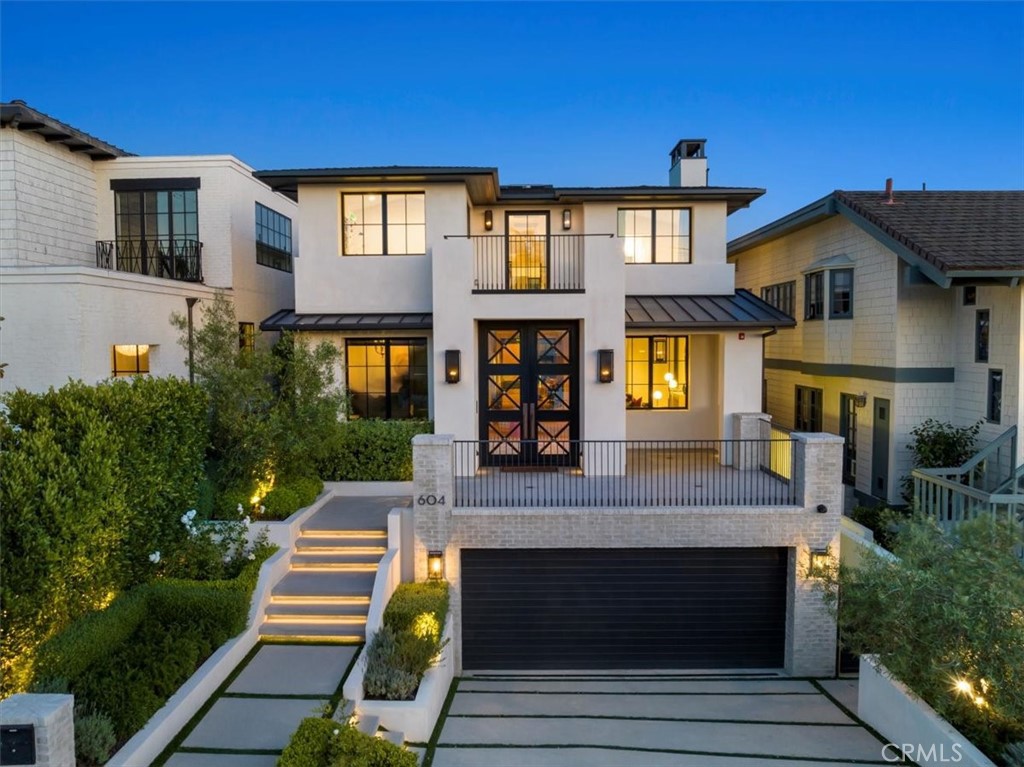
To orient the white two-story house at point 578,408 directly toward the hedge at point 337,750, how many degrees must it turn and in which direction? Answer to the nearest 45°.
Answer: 0° — it already faces it

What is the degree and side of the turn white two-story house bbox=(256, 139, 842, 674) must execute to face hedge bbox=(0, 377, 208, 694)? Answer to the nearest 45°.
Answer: approximately 45° to its right

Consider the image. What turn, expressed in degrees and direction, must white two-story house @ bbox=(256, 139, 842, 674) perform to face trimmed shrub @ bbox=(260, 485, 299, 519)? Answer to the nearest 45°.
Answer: approximately 90° to its right

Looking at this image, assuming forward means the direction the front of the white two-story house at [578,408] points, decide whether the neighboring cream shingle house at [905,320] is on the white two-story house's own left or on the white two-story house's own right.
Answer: on the white two-story house's own left

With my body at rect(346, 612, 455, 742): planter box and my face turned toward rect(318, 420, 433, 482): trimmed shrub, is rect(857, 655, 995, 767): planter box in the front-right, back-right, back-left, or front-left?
back-right

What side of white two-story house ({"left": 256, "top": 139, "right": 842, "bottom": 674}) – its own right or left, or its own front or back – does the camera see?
front

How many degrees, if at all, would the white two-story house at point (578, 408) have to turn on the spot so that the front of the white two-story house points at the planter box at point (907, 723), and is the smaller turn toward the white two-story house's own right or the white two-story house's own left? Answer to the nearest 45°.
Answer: approximately 45° to the white two-story house's own left

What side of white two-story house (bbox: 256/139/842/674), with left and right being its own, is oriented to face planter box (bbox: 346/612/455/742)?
front

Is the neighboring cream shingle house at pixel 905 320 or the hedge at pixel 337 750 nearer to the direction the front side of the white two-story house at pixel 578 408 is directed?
the hedge

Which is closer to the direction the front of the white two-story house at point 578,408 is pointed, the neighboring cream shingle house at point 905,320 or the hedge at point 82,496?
the hedge

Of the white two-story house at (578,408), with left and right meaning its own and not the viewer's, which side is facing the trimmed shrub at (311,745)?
front

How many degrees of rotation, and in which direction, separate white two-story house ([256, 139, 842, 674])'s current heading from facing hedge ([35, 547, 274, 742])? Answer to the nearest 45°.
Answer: approximately 45° to its right

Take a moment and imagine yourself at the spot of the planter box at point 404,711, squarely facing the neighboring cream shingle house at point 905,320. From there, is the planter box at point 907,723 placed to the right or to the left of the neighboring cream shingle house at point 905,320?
right

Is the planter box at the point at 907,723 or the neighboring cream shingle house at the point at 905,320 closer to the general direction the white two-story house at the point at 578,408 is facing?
the planter box
